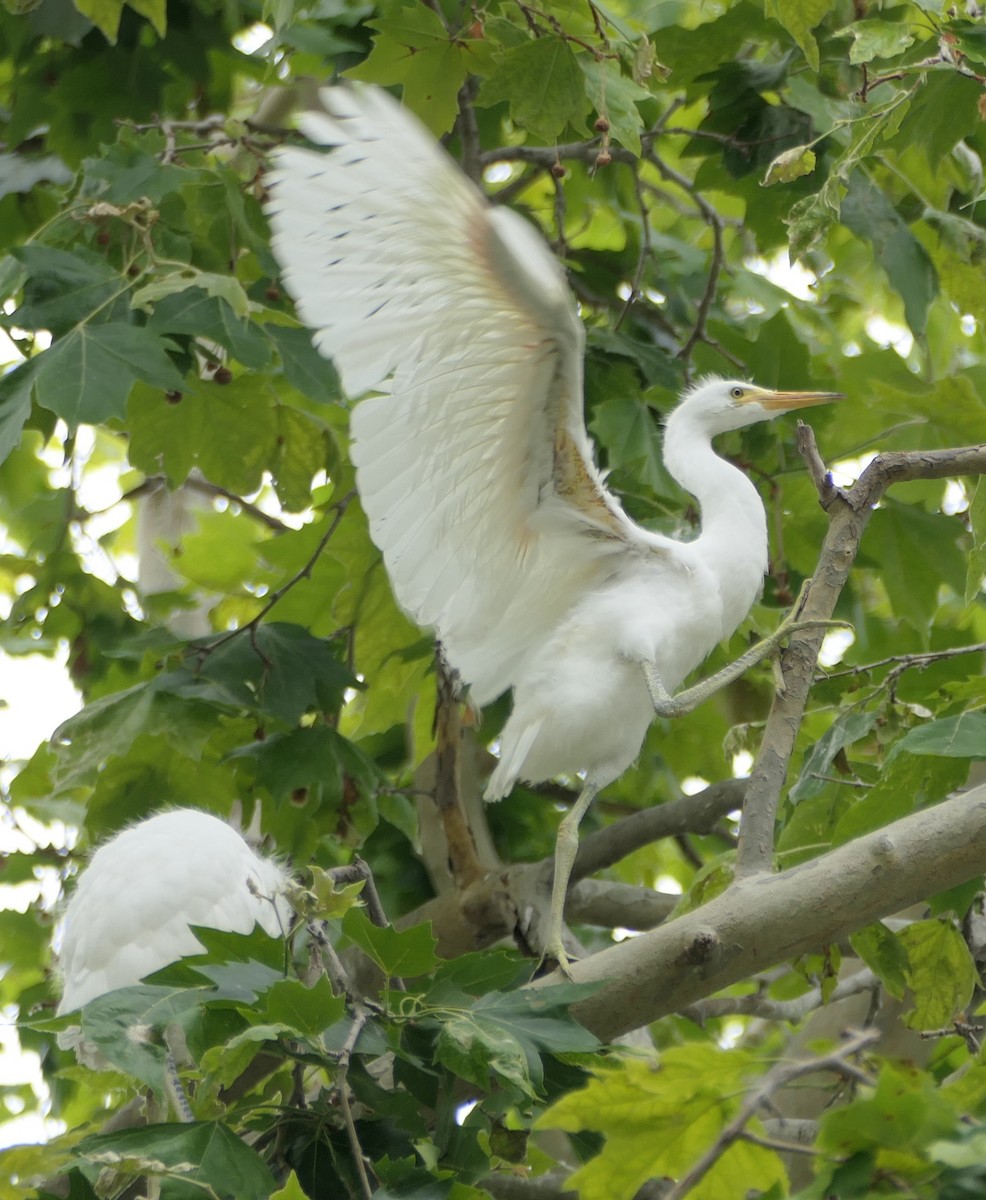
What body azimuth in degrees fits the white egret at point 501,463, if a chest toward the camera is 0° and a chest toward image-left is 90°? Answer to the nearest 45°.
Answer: approximately 270°

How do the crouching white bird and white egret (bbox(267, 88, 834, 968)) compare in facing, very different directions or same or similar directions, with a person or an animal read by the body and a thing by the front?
same or similar directions

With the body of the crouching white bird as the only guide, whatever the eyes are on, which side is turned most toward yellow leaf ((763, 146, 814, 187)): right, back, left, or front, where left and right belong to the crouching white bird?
front

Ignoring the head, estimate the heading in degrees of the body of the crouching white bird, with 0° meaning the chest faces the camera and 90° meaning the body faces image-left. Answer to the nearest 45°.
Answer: approximately 270°

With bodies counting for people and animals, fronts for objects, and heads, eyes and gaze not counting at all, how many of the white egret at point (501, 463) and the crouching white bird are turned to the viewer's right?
2

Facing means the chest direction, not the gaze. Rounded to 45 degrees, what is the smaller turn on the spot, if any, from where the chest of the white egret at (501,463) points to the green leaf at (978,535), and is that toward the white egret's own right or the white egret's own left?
approximately 45° to the white egret's own right

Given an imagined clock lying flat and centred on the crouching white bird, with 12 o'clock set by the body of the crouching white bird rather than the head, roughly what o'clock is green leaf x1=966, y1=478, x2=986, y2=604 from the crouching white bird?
The green leaf is roughly at 1 o'clock from the crouching white bird.

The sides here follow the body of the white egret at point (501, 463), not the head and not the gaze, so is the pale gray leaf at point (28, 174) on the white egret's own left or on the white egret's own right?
on the white egret's own left
